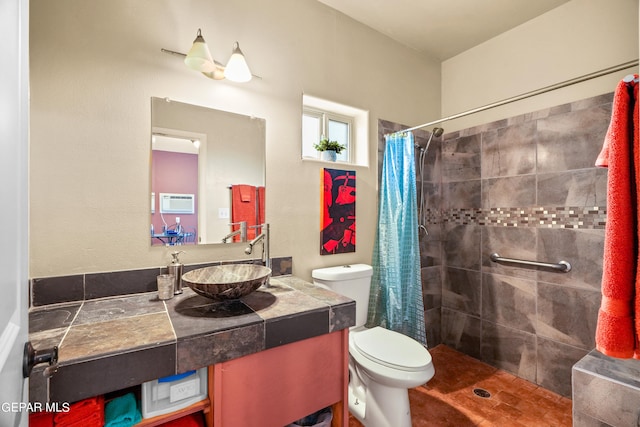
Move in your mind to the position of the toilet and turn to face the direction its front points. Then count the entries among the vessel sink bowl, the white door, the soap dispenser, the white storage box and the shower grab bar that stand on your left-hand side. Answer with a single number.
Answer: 1

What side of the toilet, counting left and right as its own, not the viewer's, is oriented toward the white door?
right

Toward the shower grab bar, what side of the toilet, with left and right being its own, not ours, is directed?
left

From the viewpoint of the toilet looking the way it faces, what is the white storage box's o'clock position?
The white storage box is roughly at 3 o'clock from the toilet.

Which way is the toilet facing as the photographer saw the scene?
facing the viewer and to the right of the viewer

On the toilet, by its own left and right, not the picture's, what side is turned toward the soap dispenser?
right

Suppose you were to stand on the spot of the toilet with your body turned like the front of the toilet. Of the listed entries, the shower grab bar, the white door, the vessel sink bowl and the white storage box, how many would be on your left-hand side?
1

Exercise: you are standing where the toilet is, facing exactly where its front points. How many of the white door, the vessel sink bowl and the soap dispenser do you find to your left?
0

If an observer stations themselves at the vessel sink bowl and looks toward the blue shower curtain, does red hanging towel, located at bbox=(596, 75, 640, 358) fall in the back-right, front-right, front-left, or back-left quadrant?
front-right

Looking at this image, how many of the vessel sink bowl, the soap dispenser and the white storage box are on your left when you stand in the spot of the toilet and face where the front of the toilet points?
0
